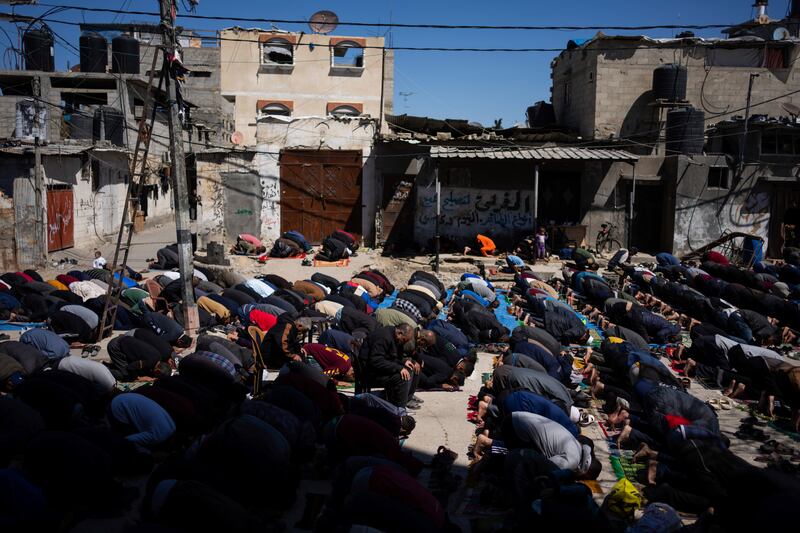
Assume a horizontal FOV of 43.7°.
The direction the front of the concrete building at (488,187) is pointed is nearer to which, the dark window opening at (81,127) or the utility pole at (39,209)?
the utility pole

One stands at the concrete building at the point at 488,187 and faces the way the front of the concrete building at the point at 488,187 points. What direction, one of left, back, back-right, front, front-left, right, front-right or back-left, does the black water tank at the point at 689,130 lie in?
left

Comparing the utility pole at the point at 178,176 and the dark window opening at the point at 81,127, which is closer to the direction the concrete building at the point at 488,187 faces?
the utility pole

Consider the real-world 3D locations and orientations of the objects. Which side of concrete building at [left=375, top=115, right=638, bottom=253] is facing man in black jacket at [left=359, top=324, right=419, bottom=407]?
front

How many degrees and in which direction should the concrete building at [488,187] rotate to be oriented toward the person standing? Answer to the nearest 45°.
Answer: approximately 45° to its left

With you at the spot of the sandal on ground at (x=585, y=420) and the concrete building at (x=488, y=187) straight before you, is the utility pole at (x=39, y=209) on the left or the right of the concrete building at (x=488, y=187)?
left

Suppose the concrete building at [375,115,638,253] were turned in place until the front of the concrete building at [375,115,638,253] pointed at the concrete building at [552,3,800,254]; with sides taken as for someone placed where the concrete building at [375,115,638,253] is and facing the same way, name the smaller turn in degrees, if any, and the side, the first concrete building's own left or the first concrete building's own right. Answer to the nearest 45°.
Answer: approximately 90° to the first concrete building's own left

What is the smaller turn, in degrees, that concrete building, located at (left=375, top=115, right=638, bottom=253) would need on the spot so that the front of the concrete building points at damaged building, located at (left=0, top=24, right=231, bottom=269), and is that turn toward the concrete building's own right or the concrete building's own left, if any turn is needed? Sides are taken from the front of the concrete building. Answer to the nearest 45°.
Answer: approximately 90° to the concrete building's own right

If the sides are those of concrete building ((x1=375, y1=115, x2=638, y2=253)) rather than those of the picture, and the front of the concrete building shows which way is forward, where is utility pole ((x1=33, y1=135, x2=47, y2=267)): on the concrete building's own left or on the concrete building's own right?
on the concrete building's own right

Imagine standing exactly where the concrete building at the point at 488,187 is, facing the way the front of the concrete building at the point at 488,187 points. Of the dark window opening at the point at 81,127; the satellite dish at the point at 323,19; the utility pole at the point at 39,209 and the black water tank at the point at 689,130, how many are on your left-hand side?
1

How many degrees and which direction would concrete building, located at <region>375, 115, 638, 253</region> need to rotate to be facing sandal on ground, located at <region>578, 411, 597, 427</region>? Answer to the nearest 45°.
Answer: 0° — it already faces it
